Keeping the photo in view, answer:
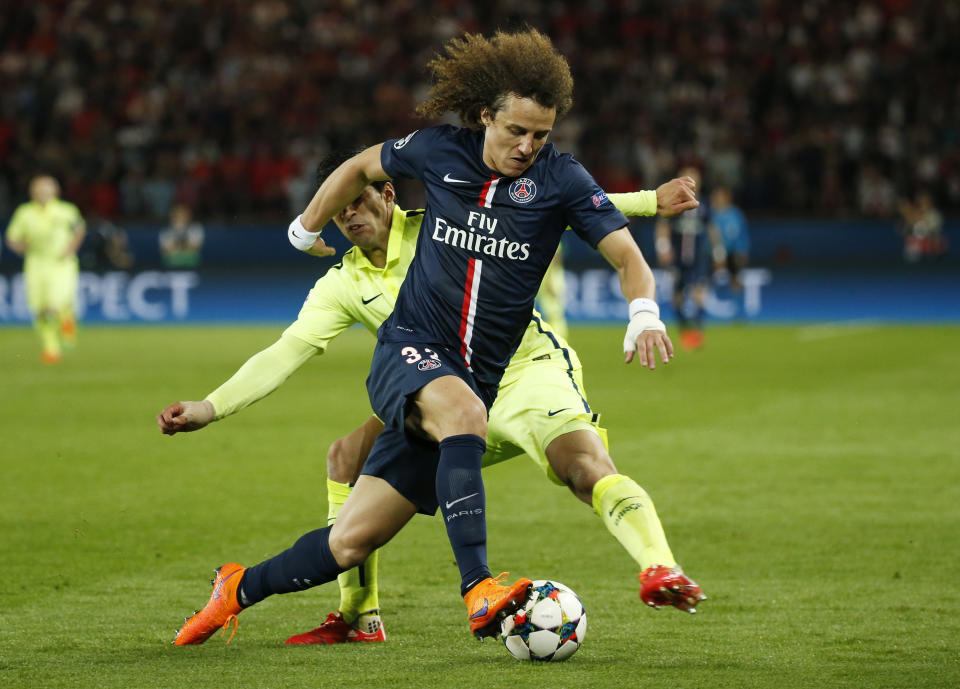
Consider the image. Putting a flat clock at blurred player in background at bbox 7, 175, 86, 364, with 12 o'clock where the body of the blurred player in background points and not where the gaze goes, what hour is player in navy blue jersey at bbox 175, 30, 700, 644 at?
The player in navy blue jersey is roughly at 12 o'clock from the blurred player in background.

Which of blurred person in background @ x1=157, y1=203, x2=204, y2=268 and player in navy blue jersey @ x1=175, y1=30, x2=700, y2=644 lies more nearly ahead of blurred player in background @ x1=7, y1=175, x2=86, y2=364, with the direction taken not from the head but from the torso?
the player in navy blue jersey

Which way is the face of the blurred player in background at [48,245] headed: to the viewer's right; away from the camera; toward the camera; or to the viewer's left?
toward the camera

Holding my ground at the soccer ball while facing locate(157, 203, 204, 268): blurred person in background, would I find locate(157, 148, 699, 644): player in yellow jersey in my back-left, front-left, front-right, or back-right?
front-left

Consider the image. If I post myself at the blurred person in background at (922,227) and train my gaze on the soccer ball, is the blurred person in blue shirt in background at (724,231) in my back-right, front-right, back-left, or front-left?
front-right

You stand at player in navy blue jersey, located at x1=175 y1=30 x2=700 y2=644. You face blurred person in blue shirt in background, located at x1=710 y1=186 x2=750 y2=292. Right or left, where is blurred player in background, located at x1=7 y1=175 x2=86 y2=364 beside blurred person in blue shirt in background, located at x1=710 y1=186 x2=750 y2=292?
left

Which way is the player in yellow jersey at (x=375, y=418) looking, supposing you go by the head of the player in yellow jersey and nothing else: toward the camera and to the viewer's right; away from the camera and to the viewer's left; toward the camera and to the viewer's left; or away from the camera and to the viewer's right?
toward the camera and to the viewer's left

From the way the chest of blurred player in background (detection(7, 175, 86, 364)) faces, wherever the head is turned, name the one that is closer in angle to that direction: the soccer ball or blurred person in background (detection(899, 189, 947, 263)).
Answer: the soccer ball

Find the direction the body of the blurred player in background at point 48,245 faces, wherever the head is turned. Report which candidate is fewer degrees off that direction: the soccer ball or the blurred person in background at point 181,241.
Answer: the soccer ball

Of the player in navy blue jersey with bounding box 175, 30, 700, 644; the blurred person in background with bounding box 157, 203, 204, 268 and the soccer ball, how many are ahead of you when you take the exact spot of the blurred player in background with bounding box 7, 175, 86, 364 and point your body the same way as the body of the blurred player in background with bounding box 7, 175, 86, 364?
2

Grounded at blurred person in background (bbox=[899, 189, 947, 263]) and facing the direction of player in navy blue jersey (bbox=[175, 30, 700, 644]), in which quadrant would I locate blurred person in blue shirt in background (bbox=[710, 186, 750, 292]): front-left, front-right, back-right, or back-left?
front-right

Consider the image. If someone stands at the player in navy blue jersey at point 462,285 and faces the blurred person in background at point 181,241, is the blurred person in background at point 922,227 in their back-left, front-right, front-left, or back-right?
front-right

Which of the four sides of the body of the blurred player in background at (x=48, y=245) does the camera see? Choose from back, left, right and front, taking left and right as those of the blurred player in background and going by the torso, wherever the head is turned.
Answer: front

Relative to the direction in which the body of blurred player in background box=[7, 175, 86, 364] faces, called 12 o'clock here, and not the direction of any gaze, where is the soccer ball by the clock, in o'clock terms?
The soccer ball is roughly at 12 o'clock from the blurred player in background.

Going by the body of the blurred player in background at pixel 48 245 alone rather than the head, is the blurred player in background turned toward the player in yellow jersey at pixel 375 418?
yes

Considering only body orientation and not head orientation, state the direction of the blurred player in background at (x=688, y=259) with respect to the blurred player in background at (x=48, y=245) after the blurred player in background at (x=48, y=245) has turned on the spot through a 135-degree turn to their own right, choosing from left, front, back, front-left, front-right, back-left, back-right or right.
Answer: back-right
